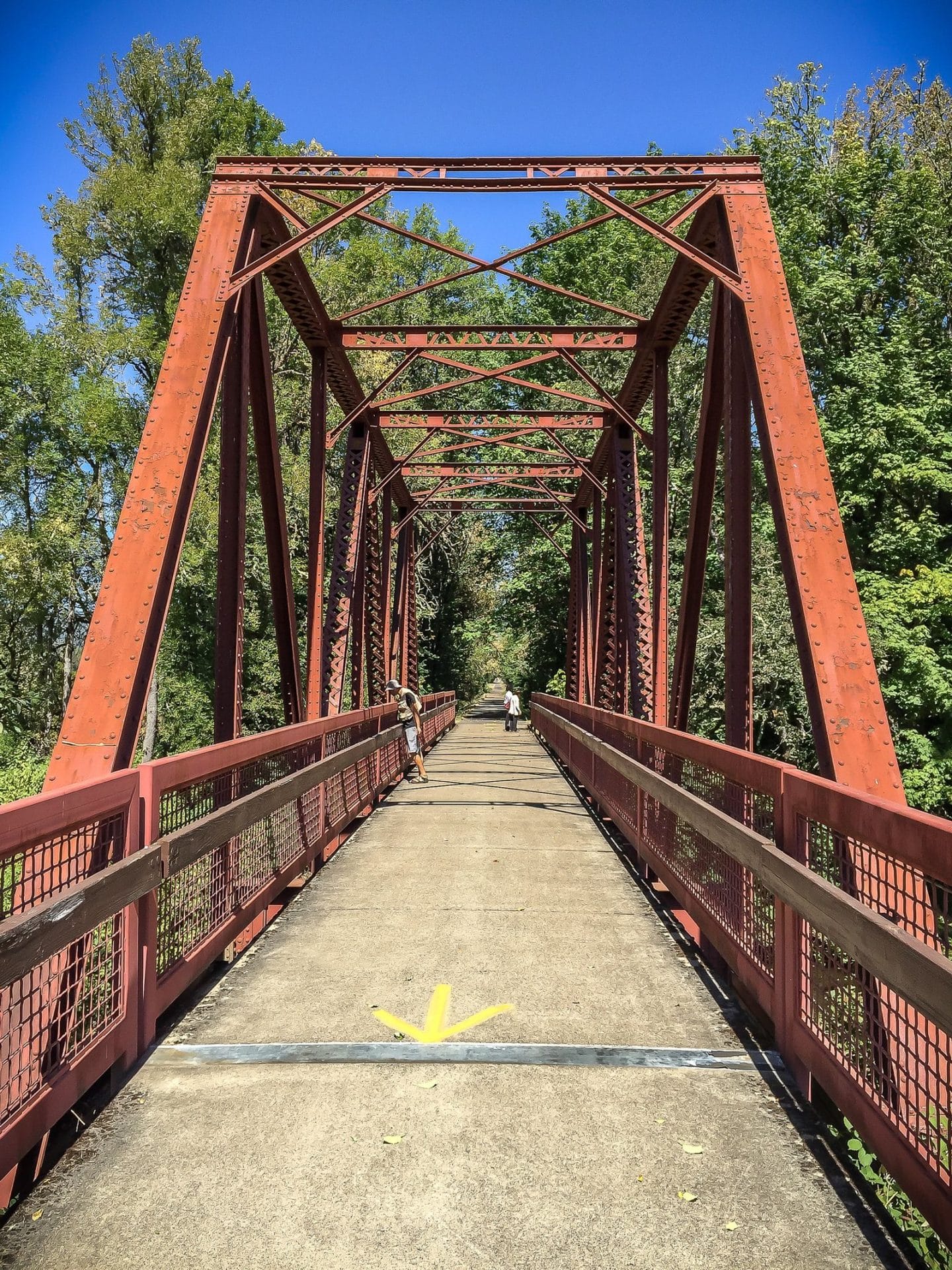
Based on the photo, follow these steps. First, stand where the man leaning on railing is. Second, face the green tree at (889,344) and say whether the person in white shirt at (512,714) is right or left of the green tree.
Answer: left

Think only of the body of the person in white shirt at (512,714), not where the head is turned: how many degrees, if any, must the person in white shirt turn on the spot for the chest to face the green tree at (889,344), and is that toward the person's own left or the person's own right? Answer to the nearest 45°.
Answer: approximately 135° to the person's own right
